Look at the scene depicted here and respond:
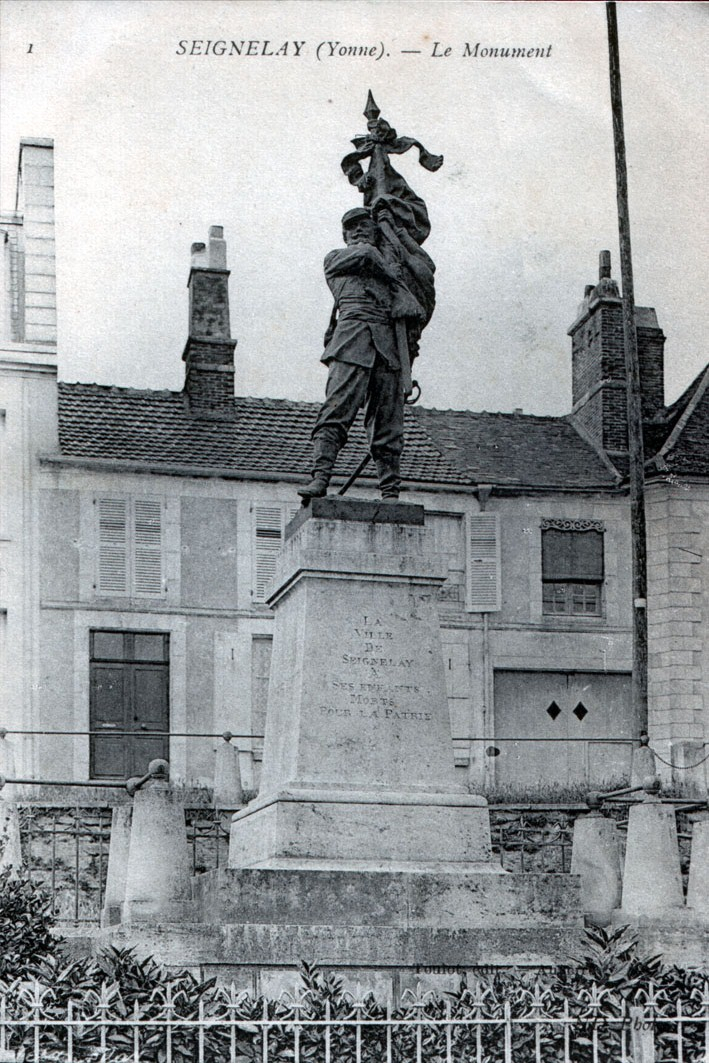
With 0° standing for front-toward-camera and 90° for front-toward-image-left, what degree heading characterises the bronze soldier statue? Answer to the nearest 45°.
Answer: approximately 0°

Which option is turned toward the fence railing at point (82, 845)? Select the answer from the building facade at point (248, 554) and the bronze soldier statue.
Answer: the building facade

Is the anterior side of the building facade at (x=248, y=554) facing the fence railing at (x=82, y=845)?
yes

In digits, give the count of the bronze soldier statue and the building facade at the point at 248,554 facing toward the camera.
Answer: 2

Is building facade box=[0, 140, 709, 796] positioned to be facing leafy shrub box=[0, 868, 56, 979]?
yes

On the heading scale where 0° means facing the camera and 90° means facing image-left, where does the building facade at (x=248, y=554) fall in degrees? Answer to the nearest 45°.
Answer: approximately 0°

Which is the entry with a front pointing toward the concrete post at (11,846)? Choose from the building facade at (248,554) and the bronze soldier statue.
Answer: the building facade
